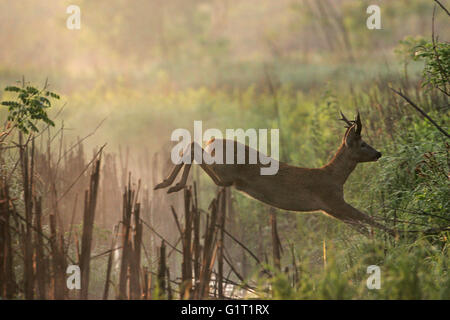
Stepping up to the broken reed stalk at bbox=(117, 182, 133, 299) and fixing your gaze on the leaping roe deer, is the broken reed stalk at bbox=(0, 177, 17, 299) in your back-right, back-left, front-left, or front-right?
back-left

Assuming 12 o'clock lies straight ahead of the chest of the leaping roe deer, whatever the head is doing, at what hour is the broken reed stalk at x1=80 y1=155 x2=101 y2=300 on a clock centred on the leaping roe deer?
The broken reed stalk is roughly at 4 o'clock from the leaping roe deer.

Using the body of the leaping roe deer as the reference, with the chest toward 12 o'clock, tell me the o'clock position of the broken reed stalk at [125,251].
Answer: The broken reed stalk is roughly at 4 o'clock from the leaping roe deer.

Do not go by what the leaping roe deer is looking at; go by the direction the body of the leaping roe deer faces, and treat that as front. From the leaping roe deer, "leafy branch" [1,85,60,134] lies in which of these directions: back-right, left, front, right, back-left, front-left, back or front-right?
back-right

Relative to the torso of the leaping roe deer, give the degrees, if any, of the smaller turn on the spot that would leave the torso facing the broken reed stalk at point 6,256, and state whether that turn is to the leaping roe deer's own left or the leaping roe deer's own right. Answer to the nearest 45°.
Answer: approximately 135° to the leaping roe deer's own right

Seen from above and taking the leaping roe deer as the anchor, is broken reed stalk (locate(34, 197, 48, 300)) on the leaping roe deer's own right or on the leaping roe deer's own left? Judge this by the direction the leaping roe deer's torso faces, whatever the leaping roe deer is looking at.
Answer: on the leaping roe deer's own right

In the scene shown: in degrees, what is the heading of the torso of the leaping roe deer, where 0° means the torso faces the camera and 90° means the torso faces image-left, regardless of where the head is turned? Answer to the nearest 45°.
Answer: approximately 270°
